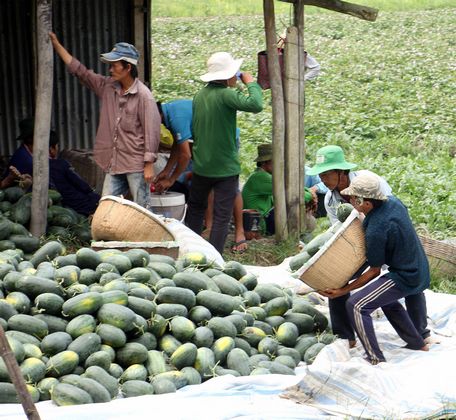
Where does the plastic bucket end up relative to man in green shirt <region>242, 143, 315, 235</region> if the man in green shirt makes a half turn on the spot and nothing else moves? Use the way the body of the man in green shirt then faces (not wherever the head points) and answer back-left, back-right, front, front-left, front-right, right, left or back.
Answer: front-left

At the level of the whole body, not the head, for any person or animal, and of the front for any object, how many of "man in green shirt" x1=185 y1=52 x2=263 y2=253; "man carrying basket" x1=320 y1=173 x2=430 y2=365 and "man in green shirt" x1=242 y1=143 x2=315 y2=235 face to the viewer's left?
1

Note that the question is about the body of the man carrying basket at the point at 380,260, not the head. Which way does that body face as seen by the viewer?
to the viewer's left

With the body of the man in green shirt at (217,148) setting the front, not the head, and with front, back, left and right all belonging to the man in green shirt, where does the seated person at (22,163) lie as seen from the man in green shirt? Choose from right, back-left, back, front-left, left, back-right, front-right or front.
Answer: back-left

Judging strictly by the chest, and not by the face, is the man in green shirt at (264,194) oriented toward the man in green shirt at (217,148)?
no

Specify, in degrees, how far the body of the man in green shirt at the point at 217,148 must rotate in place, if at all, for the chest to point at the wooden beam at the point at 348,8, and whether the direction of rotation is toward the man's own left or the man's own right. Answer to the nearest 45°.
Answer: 0° — they already face it

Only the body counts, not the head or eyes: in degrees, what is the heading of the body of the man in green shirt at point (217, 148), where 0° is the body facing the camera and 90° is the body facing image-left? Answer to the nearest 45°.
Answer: approximately 225°

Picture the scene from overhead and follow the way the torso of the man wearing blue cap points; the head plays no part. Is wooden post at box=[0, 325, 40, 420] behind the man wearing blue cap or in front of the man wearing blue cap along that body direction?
in front

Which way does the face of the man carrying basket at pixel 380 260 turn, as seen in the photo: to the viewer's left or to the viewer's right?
to the viewer's left

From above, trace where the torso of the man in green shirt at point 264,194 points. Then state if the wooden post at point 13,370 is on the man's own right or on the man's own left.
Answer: on the man's own right

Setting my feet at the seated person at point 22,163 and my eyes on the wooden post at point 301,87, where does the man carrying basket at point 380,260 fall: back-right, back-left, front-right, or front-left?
front-right

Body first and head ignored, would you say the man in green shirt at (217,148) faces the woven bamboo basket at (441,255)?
no
